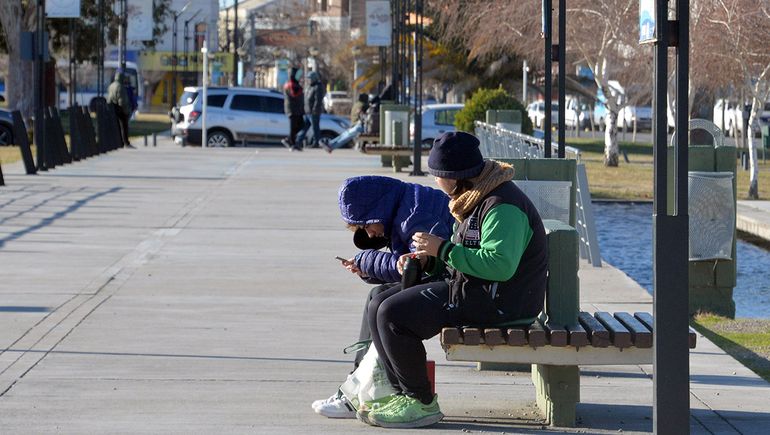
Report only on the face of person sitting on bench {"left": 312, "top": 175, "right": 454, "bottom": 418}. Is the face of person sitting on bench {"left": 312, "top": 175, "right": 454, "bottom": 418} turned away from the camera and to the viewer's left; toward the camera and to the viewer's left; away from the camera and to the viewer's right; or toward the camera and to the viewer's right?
toward the camera and to the viewer's left

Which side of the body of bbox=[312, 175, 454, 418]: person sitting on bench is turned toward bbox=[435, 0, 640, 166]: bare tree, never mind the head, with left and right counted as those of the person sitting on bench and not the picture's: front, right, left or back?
right

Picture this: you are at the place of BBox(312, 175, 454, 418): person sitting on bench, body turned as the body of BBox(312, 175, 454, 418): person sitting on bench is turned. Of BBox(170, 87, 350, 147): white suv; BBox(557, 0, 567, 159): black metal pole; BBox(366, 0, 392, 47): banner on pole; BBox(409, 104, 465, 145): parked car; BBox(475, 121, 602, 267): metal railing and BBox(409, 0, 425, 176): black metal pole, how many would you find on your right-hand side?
6

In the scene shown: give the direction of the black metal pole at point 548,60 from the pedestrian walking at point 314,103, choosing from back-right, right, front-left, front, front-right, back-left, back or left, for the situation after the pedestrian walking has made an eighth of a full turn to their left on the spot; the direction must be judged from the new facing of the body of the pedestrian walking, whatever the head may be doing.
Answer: front-left

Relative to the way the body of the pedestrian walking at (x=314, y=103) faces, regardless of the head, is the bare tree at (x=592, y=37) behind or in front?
behind

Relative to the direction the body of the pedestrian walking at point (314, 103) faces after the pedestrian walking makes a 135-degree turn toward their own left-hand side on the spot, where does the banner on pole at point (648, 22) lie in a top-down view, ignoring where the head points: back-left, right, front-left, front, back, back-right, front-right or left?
front-right

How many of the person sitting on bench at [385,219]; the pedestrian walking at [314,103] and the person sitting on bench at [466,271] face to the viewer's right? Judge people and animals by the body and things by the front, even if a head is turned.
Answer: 0

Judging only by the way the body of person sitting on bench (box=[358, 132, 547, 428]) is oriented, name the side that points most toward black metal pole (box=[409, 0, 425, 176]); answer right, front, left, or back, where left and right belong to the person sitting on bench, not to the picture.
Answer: right

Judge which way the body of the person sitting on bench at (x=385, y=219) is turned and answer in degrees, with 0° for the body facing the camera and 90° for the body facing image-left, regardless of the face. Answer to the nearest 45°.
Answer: approximately 90°

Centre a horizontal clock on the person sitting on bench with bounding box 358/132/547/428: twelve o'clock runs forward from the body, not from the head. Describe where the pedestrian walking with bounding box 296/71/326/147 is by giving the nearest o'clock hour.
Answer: The pedestrian walking is roughly at 3 o'clock from the person sitting on bench.

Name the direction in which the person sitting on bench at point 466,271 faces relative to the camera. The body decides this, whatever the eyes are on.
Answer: to the viewer's left
